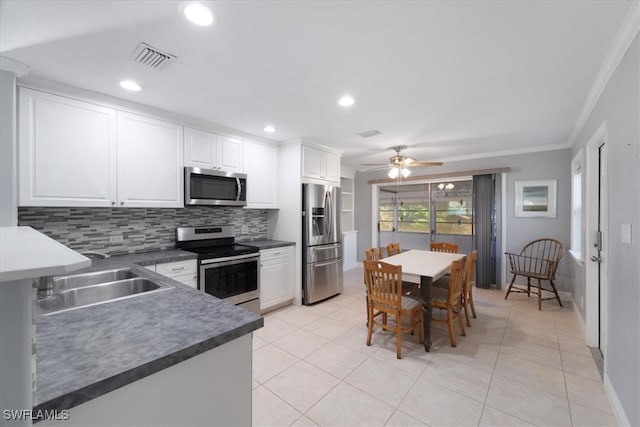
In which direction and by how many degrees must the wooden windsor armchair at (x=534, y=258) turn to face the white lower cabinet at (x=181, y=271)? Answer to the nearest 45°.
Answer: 0° — it already faces it

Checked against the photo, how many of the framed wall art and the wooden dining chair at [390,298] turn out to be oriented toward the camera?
1

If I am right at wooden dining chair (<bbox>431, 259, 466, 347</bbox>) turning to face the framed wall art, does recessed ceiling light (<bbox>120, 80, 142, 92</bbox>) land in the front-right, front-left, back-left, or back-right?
back-left

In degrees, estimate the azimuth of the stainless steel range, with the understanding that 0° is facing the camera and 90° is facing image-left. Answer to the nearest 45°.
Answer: approximately 315°

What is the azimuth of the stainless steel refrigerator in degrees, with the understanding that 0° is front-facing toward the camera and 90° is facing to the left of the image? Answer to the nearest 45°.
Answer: approximately 315°

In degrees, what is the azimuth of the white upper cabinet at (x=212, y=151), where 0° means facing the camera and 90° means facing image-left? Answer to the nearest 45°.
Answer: approximately 315°

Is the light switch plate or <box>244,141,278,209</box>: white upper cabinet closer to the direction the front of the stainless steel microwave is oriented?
the light switch plate
